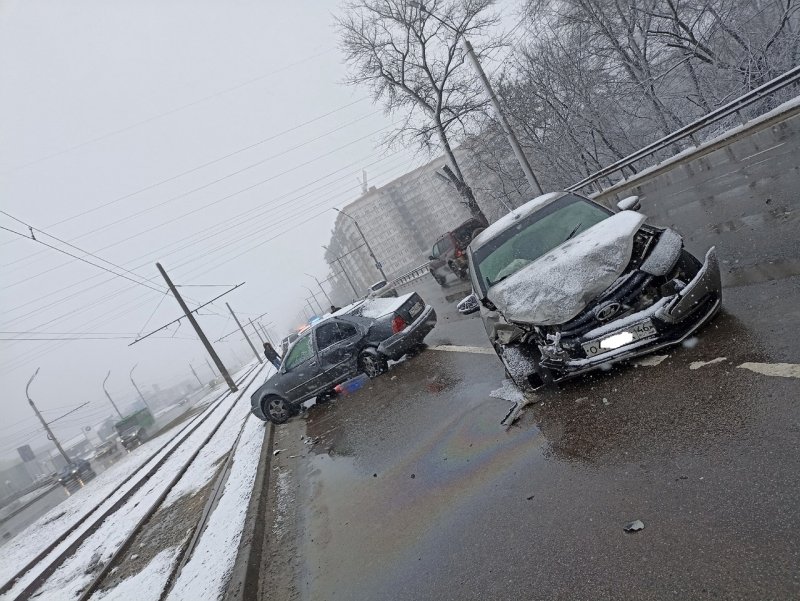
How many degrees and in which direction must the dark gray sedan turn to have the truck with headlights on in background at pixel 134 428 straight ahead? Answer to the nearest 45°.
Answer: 0° — it already faces it

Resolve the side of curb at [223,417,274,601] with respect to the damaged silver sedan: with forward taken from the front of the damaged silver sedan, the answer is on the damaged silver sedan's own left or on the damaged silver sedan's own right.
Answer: on the damaged silver sedan's own right

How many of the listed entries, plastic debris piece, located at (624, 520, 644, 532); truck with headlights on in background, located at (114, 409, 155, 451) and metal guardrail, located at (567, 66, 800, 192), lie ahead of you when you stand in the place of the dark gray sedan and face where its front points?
1

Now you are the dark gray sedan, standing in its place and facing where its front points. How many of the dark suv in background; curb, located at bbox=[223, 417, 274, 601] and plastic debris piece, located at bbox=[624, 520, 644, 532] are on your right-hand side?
1

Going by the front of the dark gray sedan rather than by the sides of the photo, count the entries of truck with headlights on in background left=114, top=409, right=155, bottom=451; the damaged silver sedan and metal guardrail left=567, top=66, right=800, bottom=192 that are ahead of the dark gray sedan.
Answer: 1

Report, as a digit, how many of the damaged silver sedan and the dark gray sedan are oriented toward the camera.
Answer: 1

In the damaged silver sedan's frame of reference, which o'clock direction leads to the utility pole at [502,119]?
The utility pole is roughly at 6 o'clock from the damaged silver sedan.

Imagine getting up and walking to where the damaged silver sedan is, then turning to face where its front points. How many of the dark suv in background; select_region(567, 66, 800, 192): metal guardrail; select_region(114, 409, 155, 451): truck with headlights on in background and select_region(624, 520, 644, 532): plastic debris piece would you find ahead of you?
1

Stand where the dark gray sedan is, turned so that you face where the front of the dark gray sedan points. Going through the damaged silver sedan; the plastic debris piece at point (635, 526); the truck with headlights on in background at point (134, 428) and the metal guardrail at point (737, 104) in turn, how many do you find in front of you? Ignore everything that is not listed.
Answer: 1

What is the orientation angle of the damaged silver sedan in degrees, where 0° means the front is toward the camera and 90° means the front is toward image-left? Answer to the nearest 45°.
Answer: approximately 0°

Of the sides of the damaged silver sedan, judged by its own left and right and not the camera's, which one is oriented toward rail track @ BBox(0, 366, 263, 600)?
right

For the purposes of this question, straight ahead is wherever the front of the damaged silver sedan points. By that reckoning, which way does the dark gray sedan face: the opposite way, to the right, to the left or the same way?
to the right

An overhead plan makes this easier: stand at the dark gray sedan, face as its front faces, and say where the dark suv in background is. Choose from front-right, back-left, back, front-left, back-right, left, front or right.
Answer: right

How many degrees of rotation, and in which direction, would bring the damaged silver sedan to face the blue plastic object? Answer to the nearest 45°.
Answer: approximately 135° to its right

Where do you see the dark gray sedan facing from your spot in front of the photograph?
facing away from the viewer and to the left of the viewer
